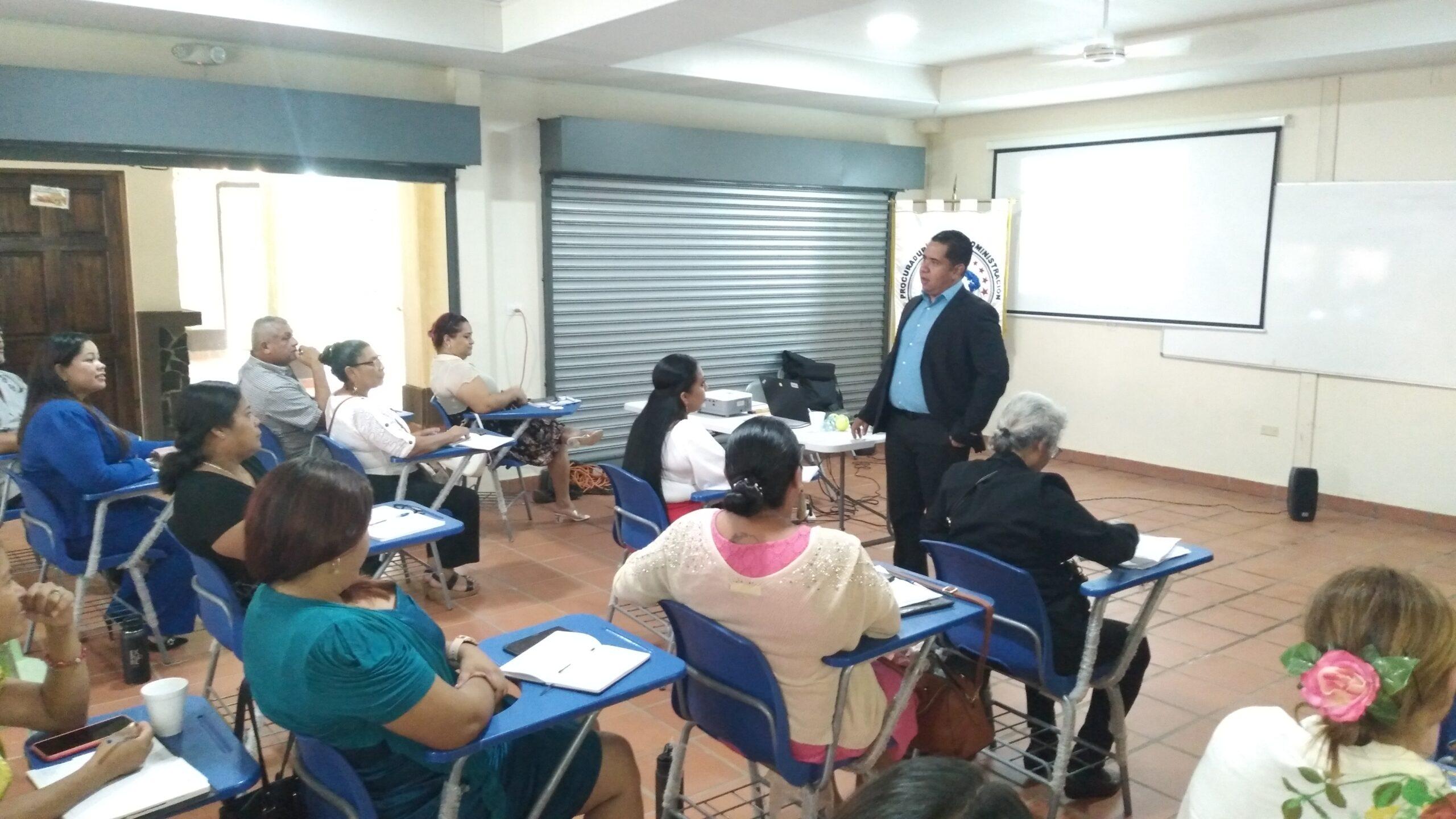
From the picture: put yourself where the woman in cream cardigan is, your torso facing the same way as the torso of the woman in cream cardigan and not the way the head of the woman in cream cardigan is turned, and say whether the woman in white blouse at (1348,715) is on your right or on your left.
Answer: on your right

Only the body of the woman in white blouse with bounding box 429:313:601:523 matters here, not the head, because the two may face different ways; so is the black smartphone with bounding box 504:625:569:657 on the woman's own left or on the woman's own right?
on the woman's own right

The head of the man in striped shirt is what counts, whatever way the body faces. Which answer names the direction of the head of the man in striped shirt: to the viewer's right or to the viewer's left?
to the viewer's right

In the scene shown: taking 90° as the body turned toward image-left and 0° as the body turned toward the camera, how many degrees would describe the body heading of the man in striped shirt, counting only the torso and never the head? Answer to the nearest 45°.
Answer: approximately 270°

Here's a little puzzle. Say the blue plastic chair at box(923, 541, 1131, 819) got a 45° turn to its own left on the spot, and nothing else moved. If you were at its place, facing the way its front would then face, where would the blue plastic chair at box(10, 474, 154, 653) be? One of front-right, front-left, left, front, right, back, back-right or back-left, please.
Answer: left

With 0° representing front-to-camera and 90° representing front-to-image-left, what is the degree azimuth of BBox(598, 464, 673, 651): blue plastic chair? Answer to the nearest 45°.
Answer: approximately 225°

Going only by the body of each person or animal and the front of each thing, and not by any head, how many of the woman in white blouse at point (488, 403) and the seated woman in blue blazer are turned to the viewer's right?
2

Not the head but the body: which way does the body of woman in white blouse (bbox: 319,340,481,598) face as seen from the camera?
to the viewer's right

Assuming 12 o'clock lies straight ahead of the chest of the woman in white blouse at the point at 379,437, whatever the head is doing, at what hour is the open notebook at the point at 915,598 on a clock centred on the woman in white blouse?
The open notebook is roughly at 2 o'clock from the woman in white blouse.

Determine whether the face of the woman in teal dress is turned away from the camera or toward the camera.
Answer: away from the camera

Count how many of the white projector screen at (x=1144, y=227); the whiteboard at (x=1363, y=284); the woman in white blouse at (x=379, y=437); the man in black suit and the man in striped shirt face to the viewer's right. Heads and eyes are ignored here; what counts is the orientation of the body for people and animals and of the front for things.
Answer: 2

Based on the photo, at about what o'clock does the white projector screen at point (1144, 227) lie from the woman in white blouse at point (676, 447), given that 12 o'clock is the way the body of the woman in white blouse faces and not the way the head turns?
The white projector screen is roughly at 12 o'clock from the woman in white blouse.

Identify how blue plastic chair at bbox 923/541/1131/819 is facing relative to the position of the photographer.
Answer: facing away from the viewer and to the right of the viewer

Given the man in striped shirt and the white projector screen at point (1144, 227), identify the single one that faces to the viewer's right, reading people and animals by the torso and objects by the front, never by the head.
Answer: the man in striped shirt

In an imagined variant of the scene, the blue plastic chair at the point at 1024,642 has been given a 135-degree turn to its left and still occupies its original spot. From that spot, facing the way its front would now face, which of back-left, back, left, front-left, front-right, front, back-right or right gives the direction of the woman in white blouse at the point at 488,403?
front-right

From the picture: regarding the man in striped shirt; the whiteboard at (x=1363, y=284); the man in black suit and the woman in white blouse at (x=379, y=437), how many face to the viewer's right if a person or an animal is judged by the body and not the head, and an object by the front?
2

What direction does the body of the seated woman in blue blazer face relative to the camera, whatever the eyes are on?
to the viewer's right

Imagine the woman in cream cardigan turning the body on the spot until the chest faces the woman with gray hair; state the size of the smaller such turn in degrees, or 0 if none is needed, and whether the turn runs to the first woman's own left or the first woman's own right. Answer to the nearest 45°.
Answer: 0° — they already face them

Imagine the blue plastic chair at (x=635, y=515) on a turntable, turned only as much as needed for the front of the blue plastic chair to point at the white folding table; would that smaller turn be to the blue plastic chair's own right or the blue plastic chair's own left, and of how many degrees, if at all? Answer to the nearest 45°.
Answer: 0° — it already faces it
